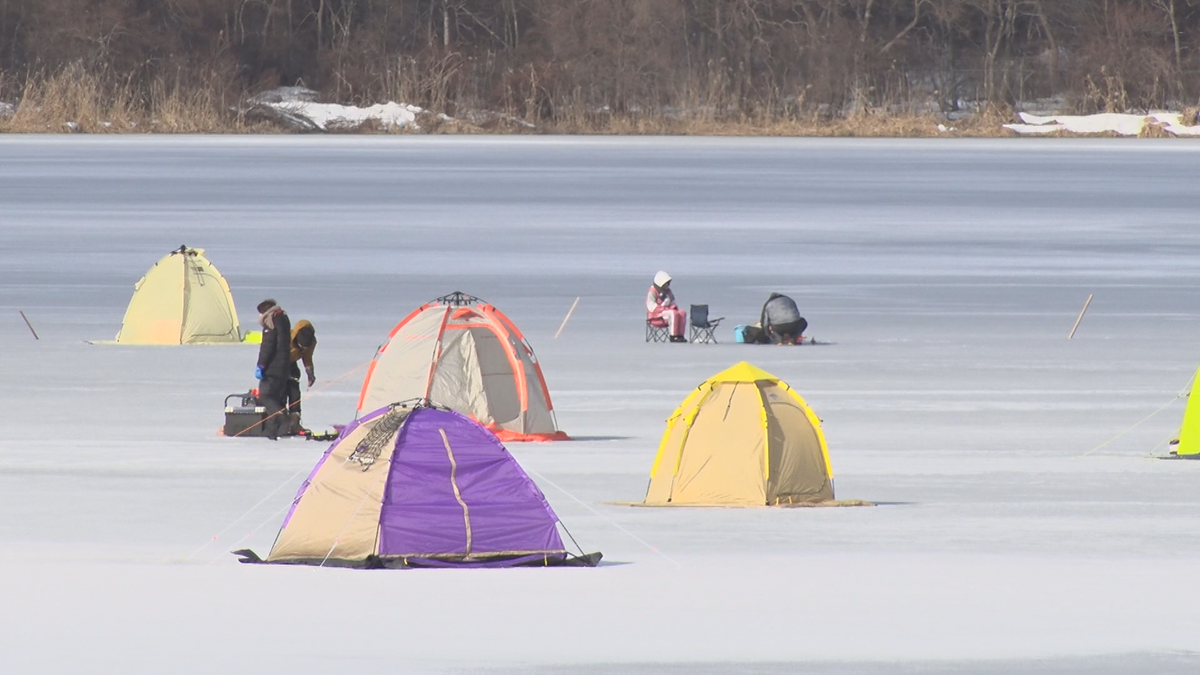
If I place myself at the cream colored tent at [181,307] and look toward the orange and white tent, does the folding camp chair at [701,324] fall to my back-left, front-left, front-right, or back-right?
front-left

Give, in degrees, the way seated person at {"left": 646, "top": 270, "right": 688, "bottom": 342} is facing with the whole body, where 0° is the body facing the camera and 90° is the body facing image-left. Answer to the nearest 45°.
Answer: approximately 315°

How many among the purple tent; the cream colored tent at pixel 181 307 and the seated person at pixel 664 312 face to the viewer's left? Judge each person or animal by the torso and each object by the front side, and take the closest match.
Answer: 0

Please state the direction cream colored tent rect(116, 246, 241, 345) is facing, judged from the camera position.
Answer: facing the viewer and to the right of the viewer
